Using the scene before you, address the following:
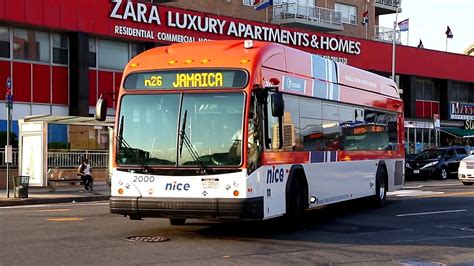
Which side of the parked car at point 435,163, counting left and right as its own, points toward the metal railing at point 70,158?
front

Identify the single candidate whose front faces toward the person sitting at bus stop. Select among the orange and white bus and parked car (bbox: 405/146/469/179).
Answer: the parked car

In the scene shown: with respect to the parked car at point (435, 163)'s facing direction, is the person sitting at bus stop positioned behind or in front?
in front

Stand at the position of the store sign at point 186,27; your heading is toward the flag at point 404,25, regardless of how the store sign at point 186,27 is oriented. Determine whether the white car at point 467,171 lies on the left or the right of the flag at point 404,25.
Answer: right

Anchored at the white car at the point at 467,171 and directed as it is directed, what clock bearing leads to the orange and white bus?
The orange and white bus is roughly at 11 o'clock from the white car.

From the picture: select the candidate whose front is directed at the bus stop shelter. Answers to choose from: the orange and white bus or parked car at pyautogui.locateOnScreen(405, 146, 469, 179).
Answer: the parked car

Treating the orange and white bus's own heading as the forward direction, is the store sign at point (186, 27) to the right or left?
on its right

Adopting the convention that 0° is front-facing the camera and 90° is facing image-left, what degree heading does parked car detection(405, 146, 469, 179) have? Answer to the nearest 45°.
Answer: approximately 45°

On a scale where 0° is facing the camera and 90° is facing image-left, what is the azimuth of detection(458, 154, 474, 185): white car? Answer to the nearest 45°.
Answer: approximately 45°

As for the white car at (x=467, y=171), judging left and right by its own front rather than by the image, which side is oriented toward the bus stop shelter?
front

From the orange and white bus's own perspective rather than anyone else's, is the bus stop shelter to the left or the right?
on its right

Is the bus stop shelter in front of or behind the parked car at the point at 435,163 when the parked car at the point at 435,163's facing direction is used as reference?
in front

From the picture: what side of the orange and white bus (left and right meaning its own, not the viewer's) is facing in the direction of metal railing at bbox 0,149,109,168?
right
